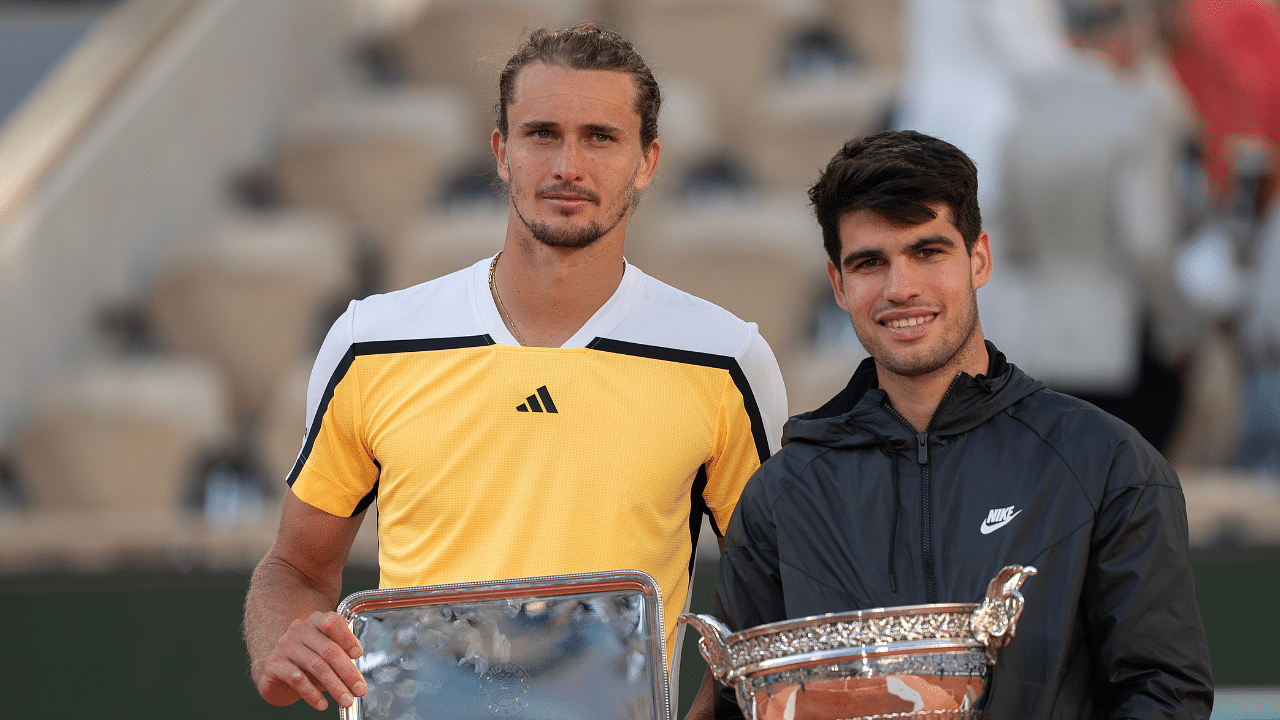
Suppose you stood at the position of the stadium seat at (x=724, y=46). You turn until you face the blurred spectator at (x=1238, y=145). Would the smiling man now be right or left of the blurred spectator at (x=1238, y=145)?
right

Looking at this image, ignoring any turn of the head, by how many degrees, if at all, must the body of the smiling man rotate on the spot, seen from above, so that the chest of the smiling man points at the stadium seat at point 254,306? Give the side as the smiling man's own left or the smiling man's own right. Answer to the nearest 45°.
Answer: approximately 135° to the smiling man's own right

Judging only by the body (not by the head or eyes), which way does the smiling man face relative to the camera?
toward the camera

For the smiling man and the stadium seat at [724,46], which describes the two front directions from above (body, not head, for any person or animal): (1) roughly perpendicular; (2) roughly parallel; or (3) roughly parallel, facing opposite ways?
roughly parallel

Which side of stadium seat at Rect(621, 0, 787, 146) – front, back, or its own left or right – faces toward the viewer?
front

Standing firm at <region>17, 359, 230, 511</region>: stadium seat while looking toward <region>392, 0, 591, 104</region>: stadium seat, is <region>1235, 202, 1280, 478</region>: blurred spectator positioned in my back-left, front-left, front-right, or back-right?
front-right

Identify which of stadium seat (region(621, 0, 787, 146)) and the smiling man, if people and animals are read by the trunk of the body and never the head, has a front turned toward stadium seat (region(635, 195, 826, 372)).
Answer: stadium seat (region(621, 0, 787, 146))

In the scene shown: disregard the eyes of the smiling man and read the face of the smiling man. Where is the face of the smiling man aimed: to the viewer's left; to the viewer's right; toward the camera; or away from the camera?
toward the camera

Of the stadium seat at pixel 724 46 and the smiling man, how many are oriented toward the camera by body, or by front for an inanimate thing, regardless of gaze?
2

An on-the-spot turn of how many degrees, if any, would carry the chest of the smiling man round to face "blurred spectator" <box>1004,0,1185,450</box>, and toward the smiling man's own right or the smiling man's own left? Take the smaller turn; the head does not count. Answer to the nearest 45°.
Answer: approximately 180°

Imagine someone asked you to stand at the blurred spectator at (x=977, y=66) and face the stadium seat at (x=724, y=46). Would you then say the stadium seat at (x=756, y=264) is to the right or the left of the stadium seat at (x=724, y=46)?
left

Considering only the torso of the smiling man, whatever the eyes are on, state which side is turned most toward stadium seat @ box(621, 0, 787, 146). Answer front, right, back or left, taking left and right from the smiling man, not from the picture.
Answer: back

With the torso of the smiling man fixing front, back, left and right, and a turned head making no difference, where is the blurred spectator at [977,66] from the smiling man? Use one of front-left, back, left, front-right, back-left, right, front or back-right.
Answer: back
